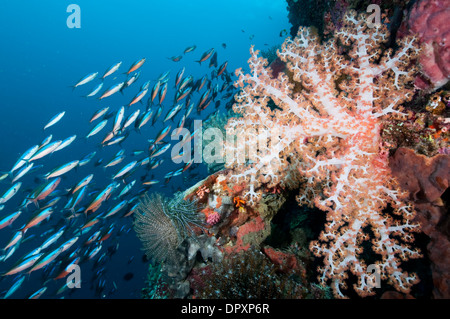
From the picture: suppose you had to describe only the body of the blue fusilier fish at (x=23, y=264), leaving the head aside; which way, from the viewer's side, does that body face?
to the viewer's right
